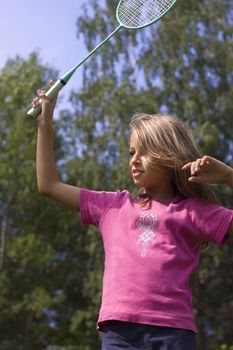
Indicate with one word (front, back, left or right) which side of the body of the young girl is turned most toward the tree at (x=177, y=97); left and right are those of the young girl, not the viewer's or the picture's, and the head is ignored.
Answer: back

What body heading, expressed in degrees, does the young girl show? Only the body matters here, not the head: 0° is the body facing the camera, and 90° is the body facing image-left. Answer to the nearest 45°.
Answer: approximately 0°
